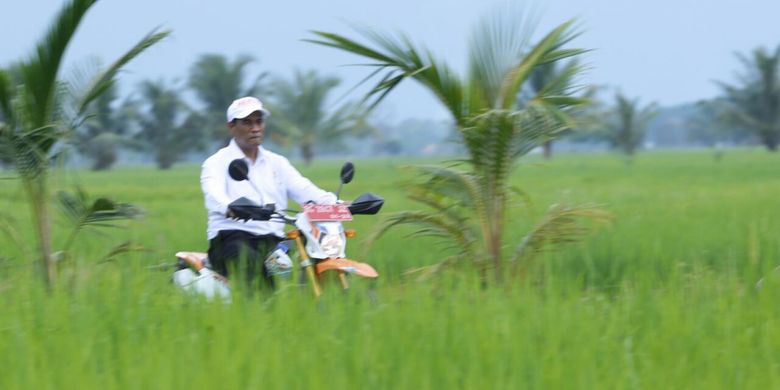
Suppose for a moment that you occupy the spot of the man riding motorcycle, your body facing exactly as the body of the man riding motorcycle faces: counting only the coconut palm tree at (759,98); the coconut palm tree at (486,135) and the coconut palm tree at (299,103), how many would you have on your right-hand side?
0

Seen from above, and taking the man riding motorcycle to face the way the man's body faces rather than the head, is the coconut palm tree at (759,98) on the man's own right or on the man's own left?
on the man's own left

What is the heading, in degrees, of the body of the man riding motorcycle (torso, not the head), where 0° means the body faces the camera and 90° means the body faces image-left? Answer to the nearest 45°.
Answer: approximately 315°

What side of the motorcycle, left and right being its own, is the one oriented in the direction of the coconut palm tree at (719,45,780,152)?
left

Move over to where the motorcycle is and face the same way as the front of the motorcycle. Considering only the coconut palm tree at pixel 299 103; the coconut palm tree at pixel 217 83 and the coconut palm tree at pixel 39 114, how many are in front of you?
0

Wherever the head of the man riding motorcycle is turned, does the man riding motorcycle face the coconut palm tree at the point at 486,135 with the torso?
no

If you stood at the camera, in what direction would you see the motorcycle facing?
facing the viewer and to the right of the viewer

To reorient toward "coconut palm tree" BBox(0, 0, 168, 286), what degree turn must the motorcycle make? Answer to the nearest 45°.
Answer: approximately 180°

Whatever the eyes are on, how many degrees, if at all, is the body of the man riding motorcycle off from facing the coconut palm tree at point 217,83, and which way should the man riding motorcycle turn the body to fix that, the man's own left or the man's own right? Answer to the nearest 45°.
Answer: approximately 135° to the man's own left

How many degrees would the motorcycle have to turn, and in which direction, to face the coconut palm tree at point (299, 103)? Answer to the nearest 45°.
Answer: approximately 135° to its left
